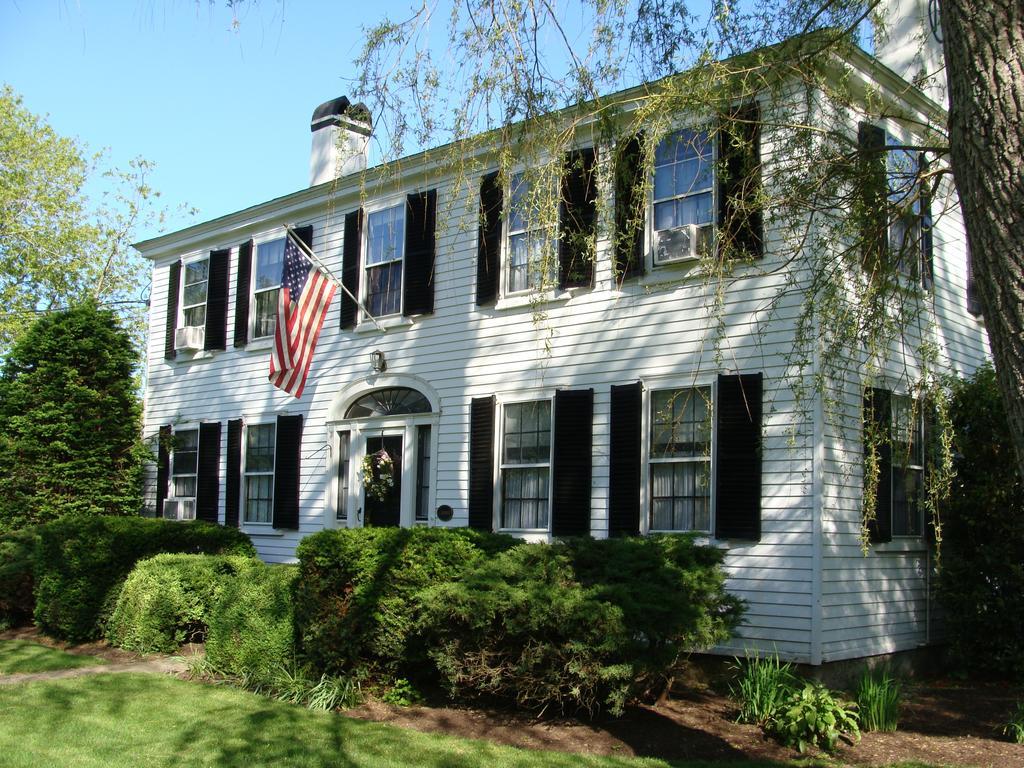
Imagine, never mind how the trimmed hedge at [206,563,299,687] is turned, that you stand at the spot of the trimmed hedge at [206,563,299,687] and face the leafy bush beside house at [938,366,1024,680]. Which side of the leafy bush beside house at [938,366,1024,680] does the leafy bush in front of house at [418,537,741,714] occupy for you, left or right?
right

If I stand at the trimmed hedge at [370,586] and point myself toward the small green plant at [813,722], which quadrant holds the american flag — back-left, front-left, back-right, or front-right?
back-left

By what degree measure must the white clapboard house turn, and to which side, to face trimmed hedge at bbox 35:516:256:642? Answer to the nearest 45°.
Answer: approximately 45° to its right

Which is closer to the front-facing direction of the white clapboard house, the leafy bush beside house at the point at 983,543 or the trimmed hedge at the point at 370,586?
the trimmed hedge

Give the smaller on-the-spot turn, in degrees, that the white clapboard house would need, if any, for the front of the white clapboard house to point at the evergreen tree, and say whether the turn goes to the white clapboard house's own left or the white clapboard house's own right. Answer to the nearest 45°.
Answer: approximately 90° to the white clapboard house's own right

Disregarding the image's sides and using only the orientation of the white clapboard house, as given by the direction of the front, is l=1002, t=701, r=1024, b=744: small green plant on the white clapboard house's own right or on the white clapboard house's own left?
on the white clapboard house's own left

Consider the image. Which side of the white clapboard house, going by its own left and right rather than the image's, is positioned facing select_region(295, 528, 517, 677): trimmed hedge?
front

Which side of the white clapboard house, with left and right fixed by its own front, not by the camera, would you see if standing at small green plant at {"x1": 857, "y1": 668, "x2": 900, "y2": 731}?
left

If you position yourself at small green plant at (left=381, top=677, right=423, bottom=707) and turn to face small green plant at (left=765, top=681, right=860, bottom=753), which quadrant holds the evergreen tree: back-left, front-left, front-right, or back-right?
back-left

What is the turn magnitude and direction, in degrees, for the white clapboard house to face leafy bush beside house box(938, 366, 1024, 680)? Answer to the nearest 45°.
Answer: approximately 135° to its left

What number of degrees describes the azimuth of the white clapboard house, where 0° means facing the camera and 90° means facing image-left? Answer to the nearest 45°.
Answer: approximately 45°
